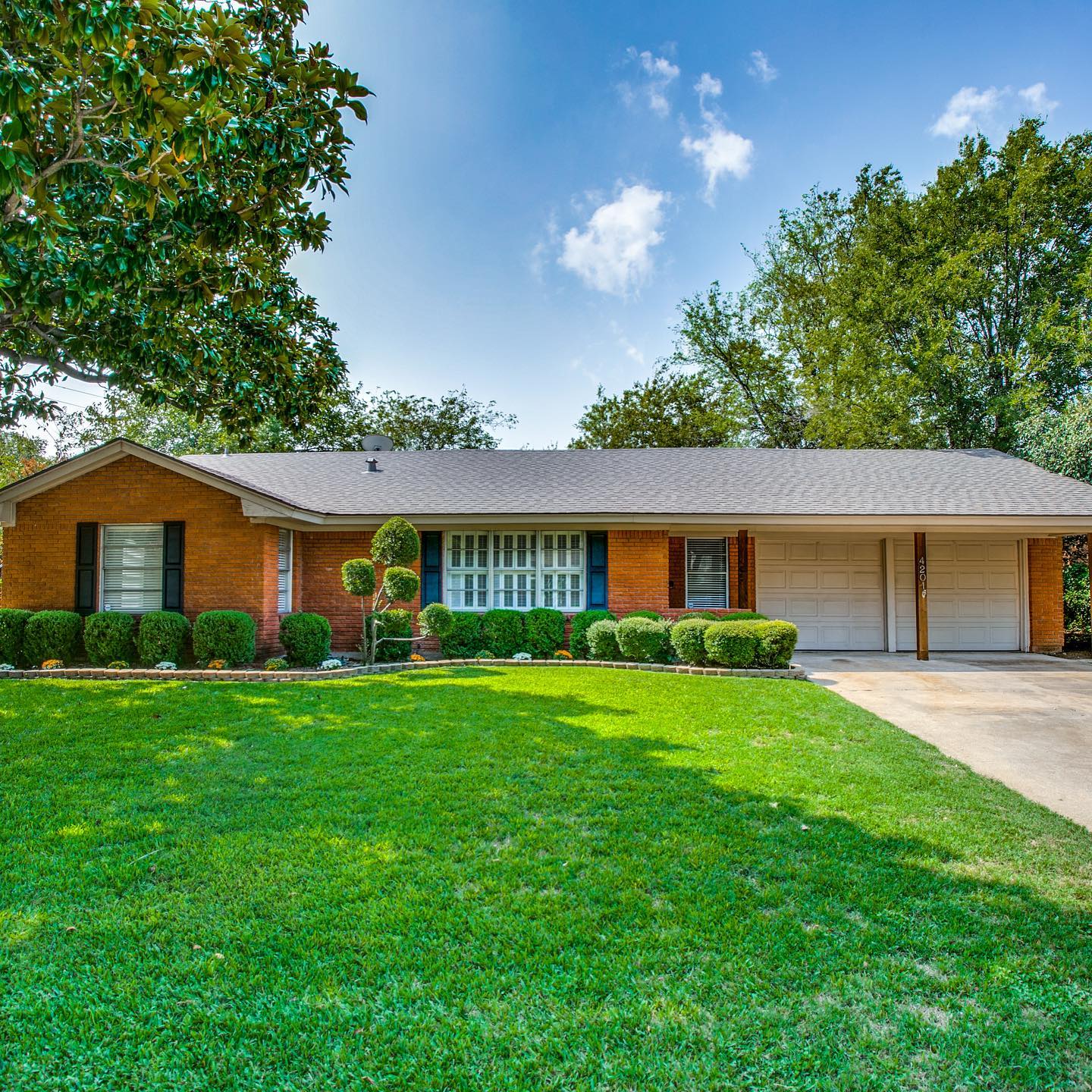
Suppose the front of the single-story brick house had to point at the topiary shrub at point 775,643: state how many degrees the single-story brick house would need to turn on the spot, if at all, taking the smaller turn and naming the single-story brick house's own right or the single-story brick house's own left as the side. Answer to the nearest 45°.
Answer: approximately 45° to the single-story brick house's own left

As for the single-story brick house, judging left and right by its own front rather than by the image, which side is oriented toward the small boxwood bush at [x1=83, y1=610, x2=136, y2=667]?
right

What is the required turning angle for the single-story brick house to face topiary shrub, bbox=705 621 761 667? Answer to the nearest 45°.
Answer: approximately 45° to its left

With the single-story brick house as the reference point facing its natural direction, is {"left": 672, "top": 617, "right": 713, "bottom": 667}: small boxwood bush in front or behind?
in front

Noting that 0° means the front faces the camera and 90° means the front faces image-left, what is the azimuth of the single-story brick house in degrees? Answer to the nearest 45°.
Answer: approximately 0°

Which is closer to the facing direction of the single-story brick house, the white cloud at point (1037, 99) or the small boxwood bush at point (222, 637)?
the small boxwood bush

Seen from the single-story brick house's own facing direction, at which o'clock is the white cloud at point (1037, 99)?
The white cloud is roughly at 8 o'clock from the single-story brick house.
